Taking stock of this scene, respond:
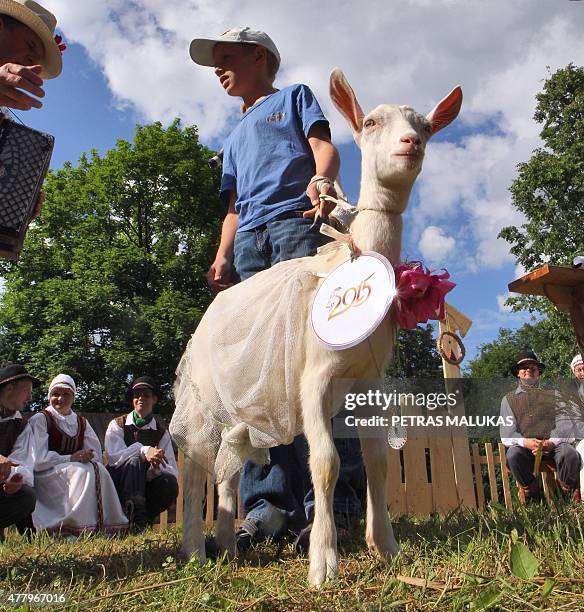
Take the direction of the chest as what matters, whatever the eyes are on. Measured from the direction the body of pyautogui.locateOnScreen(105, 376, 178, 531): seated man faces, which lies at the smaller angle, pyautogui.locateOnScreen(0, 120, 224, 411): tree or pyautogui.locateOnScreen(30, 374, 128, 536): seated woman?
the seated woman

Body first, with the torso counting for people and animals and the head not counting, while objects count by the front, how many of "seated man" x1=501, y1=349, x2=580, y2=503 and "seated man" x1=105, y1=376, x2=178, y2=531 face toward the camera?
2

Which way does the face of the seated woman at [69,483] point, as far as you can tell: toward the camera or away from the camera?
toward the camera

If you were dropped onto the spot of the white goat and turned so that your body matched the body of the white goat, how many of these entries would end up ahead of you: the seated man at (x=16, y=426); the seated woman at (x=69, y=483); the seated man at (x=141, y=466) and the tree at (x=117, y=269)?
0

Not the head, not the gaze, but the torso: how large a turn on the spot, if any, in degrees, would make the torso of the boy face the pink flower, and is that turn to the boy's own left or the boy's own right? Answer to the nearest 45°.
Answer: approximately 90° to the boy's own left

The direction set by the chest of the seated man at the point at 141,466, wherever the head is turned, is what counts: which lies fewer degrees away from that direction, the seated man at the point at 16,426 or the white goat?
the white goat

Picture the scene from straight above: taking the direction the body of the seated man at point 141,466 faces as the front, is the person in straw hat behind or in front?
in front

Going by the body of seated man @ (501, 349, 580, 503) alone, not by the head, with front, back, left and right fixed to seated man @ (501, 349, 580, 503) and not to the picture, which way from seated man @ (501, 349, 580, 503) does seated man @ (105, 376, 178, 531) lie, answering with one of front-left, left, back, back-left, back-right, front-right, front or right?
right

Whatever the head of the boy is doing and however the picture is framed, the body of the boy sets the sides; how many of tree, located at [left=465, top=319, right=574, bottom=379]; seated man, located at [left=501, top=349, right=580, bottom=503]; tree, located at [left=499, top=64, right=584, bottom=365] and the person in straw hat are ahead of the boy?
1

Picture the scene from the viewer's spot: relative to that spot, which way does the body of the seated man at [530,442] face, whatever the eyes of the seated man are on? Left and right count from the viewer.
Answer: facing the viewer

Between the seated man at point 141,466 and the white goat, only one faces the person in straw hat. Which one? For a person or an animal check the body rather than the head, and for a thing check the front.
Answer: the seated man

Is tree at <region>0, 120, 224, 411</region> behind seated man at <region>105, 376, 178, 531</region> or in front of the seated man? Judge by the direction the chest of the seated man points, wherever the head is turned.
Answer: behind

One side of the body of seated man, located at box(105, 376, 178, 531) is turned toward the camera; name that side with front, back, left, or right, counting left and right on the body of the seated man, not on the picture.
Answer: front

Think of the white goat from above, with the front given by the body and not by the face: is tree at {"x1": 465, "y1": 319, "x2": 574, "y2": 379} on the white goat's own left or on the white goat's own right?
on the white goat's own left

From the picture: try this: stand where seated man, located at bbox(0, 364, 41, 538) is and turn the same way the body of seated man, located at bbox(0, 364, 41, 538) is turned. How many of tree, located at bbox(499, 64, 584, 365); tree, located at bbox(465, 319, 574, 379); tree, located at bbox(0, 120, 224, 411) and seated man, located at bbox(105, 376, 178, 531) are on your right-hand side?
0

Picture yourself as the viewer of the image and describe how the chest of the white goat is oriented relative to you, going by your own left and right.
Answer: facing the viewer and to the right of the viewer
